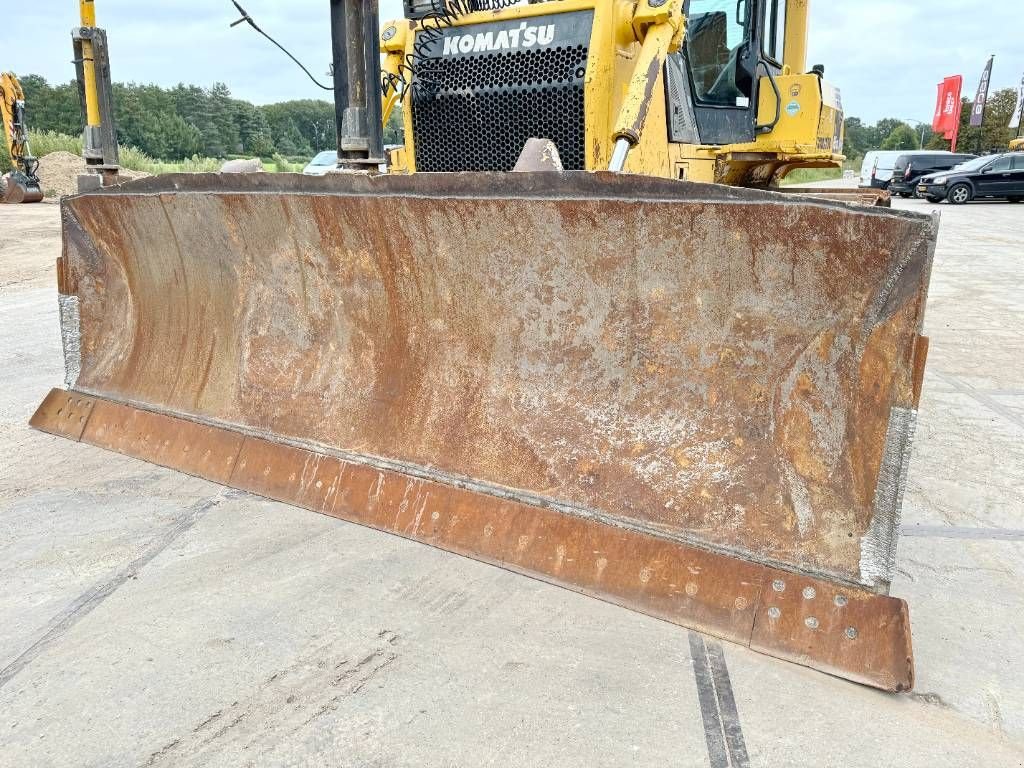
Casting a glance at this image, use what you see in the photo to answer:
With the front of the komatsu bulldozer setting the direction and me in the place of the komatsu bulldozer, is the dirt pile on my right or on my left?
on my right

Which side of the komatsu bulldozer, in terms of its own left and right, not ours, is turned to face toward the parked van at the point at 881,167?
back

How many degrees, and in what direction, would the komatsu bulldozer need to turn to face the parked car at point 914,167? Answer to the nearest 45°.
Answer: approximately 180°

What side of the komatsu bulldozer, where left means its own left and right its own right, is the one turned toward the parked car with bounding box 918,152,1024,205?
back

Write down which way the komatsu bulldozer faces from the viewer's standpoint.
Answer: facing the viewer and to the left of the viewer

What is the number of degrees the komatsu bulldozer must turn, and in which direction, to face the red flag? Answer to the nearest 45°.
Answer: approximately 180°

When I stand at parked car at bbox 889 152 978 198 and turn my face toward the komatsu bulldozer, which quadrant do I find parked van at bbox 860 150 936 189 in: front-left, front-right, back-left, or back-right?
back-right
